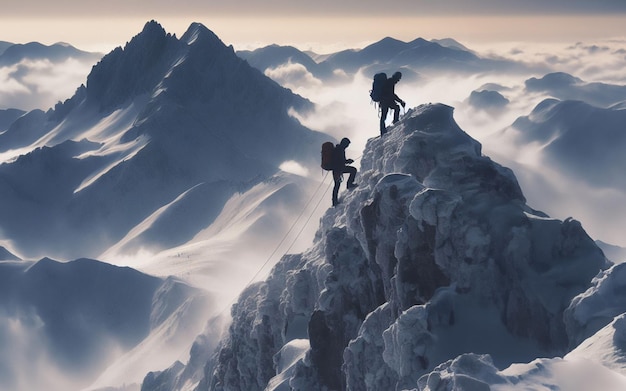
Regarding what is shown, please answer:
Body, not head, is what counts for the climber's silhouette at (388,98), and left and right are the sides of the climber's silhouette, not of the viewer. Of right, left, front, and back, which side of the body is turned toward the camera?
right
